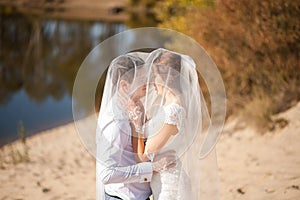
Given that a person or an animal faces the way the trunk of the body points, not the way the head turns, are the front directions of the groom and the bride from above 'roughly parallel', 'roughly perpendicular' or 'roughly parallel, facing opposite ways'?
roughly parallel, facing opposite ways

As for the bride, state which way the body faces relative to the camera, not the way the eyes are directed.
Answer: to the viewer's left

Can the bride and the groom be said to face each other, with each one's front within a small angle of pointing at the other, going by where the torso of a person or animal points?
yes

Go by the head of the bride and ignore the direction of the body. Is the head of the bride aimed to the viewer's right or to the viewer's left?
to the viewer's left

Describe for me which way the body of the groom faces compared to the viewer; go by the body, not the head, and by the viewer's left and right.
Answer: facing to the right of the viewer

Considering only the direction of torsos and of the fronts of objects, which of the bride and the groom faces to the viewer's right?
the groom

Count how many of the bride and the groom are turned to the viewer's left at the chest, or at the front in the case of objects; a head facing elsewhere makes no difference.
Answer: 1
